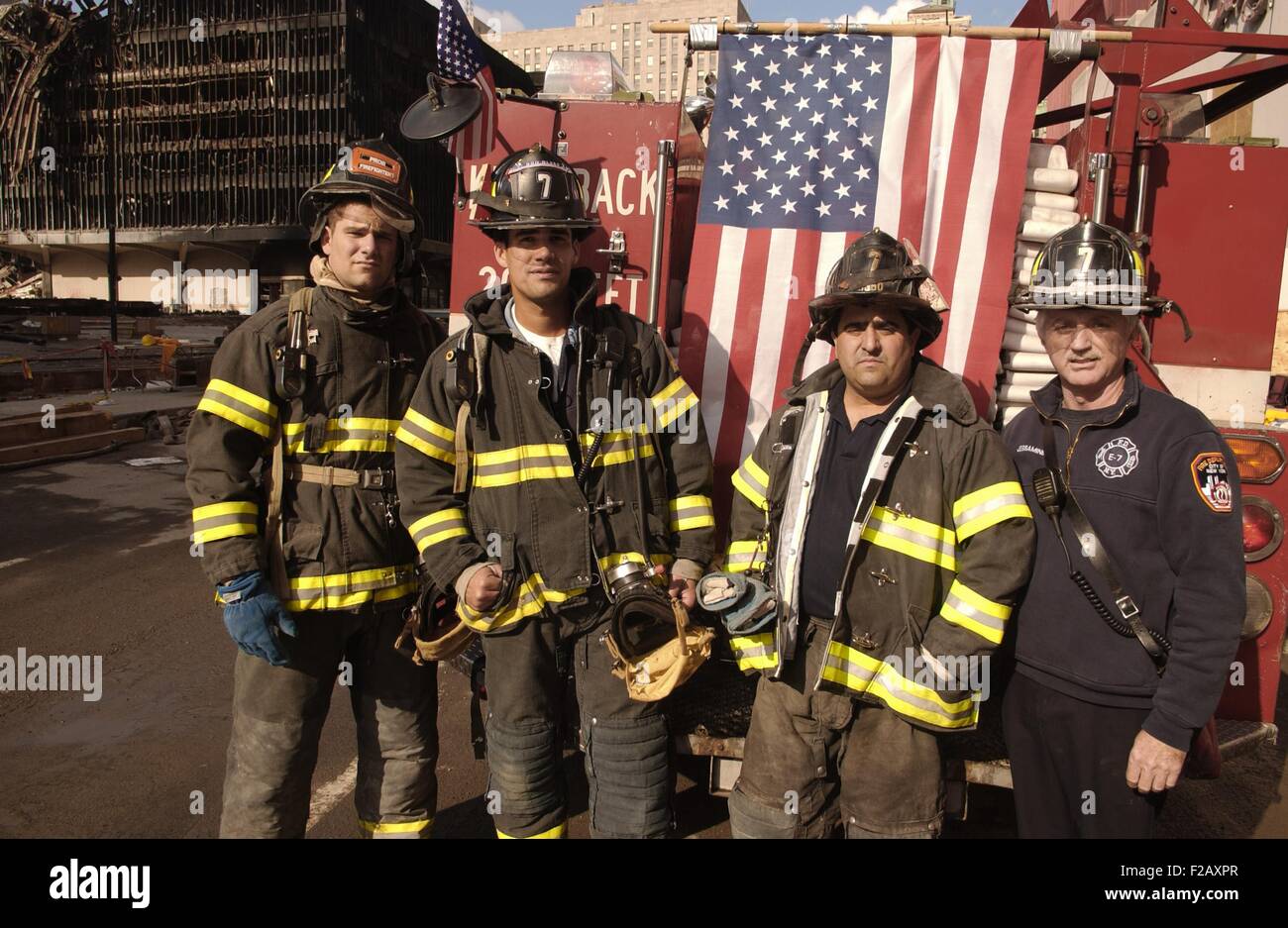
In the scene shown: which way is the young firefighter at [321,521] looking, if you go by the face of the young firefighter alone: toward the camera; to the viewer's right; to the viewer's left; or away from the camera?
toward the camera

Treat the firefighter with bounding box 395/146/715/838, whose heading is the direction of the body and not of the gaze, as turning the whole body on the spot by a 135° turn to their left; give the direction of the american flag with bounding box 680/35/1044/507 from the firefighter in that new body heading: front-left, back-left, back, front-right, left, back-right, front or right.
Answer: front

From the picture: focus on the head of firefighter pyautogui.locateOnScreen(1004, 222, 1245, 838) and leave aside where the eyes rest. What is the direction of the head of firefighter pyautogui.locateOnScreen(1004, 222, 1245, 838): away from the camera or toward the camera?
toward the camera

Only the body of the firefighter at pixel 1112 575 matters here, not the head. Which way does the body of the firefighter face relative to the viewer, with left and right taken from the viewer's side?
facing the viewer and to the left of the viewer

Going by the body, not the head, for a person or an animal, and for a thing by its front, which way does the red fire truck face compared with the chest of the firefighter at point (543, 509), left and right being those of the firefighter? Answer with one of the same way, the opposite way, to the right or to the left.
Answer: the opposite way

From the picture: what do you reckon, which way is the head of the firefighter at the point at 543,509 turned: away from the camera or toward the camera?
toward the camera

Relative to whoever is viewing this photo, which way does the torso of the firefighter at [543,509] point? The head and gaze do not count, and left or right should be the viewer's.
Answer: facing the viewer

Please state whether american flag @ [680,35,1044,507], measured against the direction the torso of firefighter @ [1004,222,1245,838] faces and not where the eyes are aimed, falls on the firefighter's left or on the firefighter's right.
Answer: on the firefighter's right

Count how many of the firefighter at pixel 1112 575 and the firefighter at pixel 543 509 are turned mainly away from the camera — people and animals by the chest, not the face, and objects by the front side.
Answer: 0

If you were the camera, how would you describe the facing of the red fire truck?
facing away from the viewer

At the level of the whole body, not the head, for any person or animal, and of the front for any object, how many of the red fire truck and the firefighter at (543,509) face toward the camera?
1
